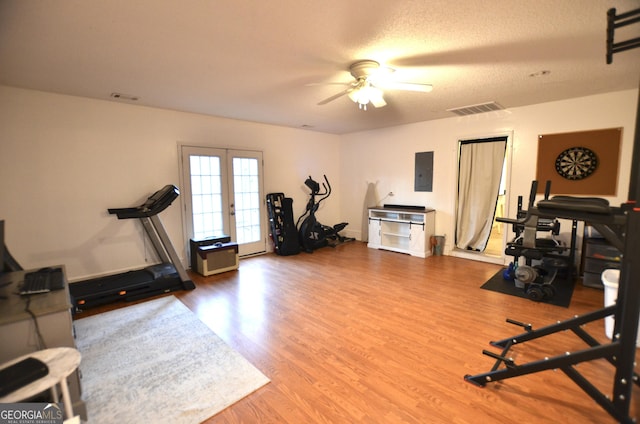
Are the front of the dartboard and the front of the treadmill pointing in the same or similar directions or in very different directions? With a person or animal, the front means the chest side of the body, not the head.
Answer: very different directions

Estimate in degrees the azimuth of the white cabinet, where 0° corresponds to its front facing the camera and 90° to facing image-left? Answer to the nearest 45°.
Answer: approximately 45°

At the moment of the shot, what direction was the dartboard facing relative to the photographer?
facing the viewer

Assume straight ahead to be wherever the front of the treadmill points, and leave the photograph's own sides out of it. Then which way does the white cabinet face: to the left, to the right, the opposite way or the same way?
the opposite way

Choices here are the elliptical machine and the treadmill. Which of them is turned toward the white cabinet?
the treadmill

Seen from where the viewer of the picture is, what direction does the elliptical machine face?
facing the viewer and to the left of the viewer

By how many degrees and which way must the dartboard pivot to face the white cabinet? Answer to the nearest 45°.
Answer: approximately 90° to its right

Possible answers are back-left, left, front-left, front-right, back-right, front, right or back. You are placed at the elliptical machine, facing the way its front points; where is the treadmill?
front

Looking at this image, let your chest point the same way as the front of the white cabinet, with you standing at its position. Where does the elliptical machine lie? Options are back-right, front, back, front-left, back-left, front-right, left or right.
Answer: front-right

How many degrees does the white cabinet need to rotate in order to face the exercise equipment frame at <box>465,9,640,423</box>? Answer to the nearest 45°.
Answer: approximately 45° to its left
